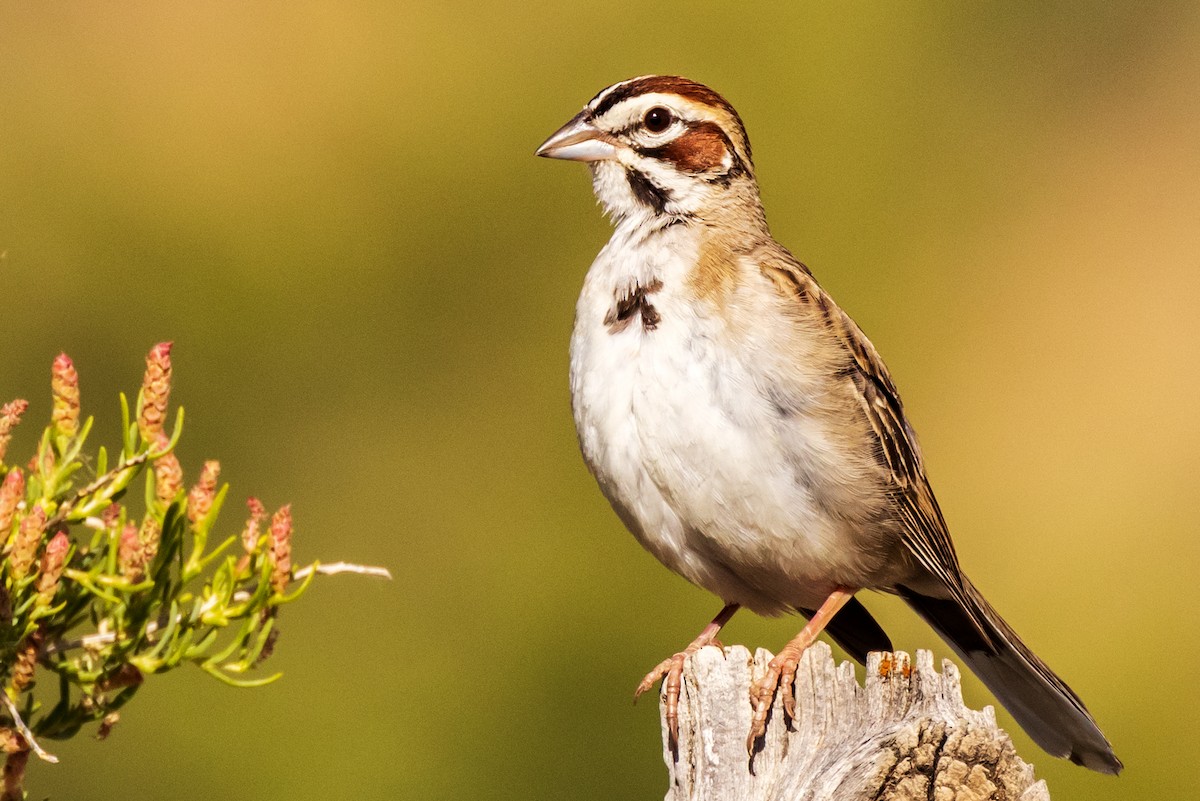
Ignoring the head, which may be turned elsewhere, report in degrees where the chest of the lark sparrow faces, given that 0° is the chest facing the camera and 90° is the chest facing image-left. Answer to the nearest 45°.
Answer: approximately 45°

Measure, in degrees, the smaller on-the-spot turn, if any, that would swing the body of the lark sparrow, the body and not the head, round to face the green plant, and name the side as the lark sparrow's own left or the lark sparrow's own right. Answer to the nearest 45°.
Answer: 0° — it already faces it
